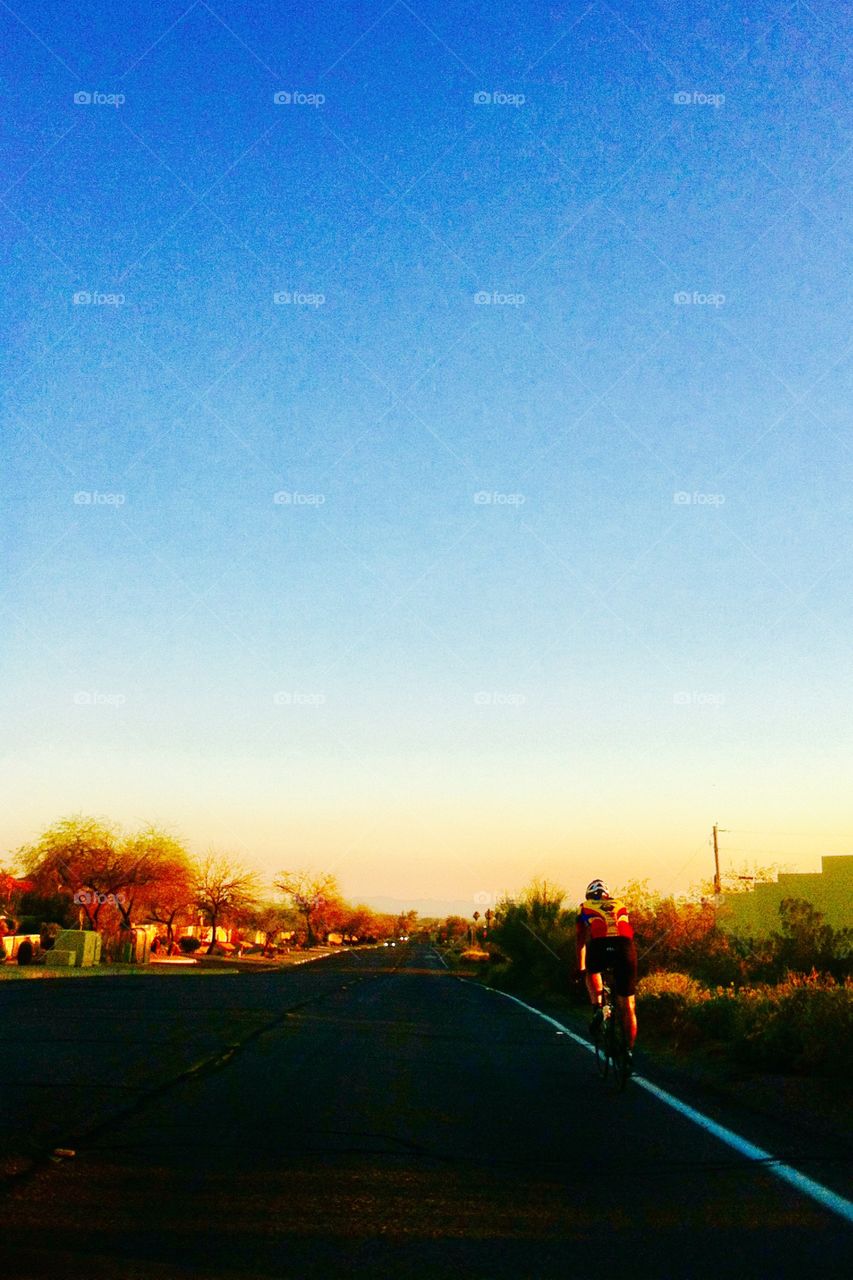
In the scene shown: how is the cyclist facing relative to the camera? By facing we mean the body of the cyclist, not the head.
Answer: away from the camera
